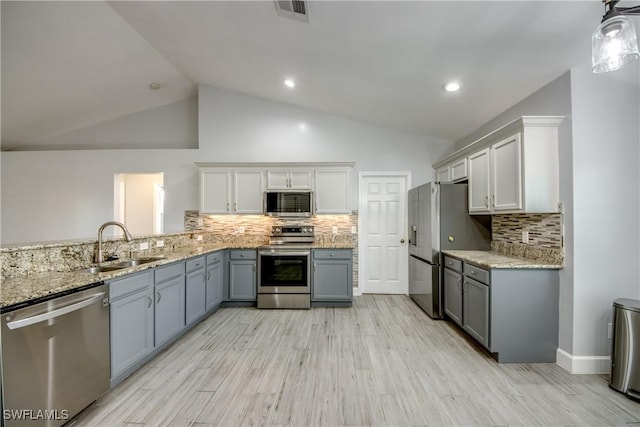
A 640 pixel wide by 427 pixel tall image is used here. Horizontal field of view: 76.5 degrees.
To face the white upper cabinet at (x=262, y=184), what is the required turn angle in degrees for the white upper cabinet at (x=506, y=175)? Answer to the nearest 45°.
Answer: approximately 45° to its right

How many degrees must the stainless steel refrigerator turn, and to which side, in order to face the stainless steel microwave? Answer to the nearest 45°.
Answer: approximately 45° to its right

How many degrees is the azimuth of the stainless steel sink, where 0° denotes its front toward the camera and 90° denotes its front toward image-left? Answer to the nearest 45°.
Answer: approximately 315°

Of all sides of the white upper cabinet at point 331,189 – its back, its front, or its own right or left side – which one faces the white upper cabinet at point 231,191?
right

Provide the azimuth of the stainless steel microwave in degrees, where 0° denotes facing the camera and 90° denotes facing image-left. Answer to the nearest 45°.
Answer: approximately 0°

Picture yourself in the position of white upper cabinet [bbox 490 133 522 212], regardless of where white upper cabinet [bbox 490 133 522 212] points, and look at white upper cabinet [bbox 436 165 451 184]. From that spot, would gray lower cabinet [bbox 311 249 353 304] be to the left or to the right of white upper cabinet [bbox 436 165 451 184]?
left
